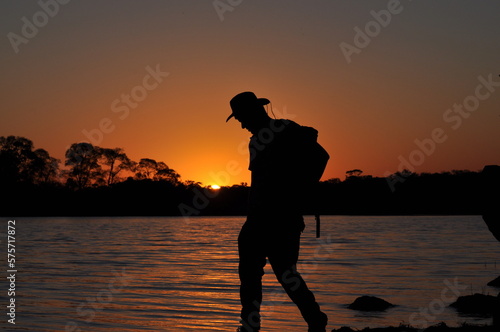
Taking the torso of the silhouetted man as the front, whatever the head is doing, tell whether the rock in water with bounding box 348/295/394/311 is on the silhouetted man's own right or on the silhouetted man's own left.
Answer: on the silhouetted man's own right

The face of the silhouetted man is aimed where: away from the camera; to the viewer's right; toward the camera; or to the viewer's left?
to the viewer's left

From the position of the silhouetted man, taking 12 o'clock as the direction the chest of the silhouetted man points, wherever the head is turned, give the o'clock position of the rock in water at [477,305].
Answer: The rock in water is roughly at 4 o'clock from the silhouetted man.

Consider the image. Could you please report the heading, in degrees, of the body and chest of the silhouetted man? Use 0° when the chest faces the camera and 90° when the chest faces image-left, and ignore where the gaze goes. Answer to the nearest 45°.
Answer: approximately 90°
